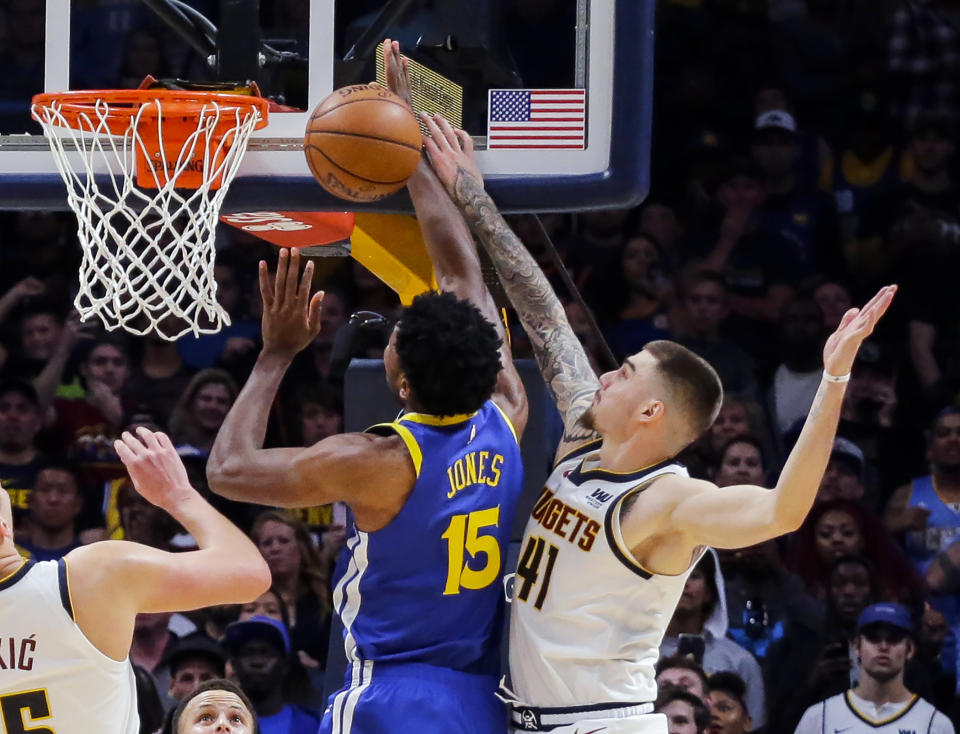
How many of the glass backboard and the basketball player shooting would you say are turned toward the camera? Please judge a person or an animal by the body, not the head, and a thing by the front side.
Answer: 1

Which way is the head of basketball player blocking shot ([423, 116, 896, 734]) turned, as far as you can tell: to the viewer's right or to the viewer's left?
to the viewer's left

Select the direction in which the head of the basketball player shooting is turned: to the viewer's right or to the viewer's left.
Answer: to the viewer's left

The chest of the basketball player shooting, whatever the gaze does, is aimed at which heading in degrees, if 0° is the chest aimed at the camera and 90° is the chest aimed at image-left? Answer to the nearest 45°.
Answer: approximately 135°

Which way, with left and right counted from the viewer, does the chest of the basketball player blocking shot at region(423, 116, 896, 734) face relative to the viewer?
facing the viewer and to the left of the viewer
